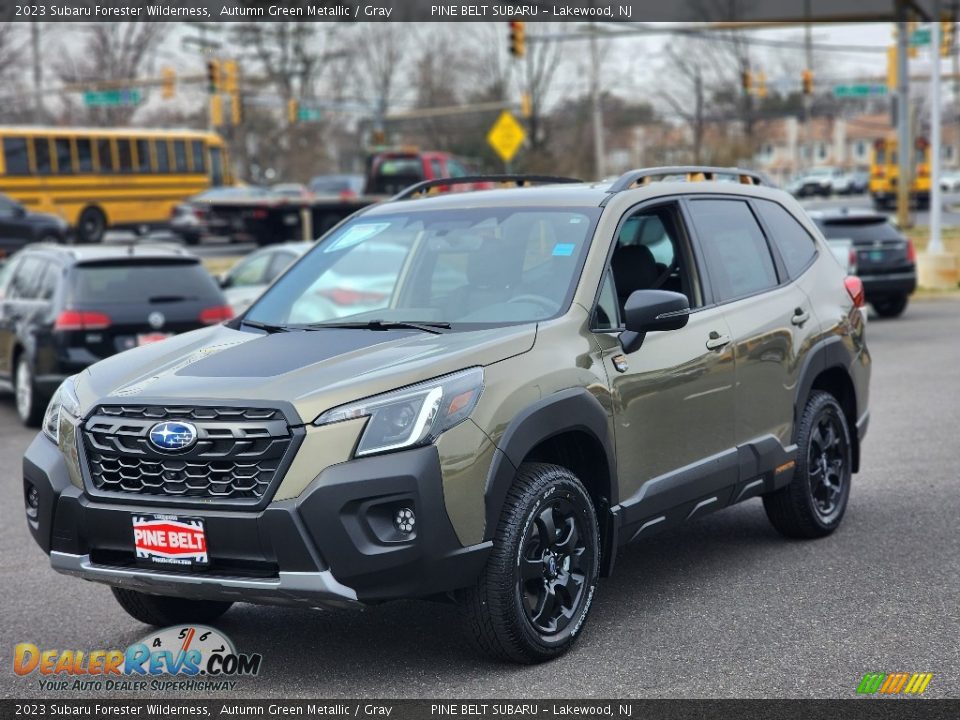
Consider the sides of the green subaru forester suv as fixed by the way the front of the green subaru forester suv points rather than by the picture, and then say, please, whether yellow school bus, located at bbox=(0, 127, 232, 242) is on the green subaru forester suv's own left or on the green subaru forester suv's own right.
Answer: on the green subaru forester suv's own right

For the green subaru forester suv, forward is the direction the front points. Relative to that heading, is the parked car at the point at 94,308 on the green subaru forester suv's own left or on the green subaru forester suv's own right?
on the green subaru forester suv's own right

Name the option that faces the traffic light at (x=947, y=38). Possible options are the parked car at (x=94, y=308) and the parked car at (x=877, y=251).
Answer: the parked car at (x=877, y=251)

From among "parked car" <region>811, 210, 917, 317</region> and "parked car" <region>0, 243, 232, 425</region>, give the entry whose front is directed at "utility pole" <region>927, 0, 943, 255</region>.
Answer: "parked car" <region>811, 210, 917, 317</region>

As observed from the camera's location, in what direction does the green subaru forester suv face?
facing the viewer and to the left of the viewer

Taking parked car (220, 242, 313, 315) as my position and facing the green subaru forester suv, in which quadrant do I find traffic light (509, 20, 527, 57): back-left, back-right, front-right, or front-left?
back-left

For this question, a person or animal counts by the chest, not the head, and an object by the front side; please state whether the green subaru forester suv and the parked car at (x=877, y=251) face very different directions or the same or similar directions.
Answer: very different directions

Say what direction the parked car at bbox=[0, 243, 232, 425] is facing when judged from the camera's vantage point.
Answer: facing away from the viewer and to the left of the viewer

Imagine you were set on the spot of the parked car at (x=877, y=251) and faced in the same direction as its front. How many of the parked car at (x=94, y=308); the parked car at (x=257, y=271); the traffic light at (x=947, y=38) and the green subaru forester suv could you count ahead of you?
1

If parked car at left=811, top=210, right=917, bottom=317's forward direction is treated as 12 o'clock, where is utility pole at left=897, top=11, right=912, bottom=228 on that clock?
The utility pole is roughly at 12 o'clock from the parked car.

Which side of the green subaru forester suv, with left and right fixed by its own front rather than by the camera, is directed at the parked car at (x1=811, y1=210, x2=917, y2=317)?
back

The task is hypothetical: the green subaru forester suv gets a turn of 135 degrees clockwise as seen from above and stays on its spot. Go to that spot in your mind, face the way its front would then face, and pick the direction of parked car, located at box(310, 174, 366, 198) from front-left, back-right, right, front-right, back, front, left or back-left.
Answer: front

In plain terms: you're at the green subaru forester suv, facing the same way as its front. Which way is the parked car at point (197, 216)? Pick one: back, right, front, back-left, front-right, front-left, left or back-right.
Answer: back-right

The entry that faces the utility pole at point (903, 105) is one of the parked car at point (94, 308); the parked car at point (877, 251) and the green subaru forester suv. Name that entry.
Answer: the parked car at point (877, 251)

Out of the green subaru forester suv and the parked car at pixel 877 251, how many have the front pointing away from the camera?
1

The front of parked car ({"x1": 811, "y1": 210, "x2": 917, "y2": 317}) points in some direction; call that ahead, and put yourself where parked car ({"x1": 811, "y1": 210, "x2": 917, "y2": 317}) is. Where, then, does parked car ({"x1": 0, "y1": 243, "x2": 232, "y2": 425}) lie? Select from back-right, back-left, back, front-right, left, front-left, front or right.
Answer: back-left

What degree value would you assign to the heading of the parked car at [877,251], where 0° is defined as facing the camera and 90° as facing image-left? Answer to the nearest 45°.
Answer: approximately 180°

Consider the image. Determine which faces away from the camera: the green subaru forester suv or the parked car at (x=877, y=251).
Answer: the parked car

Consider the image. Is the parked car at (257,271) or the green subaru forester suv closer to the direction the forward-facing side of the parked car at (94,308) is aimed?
the parked car
